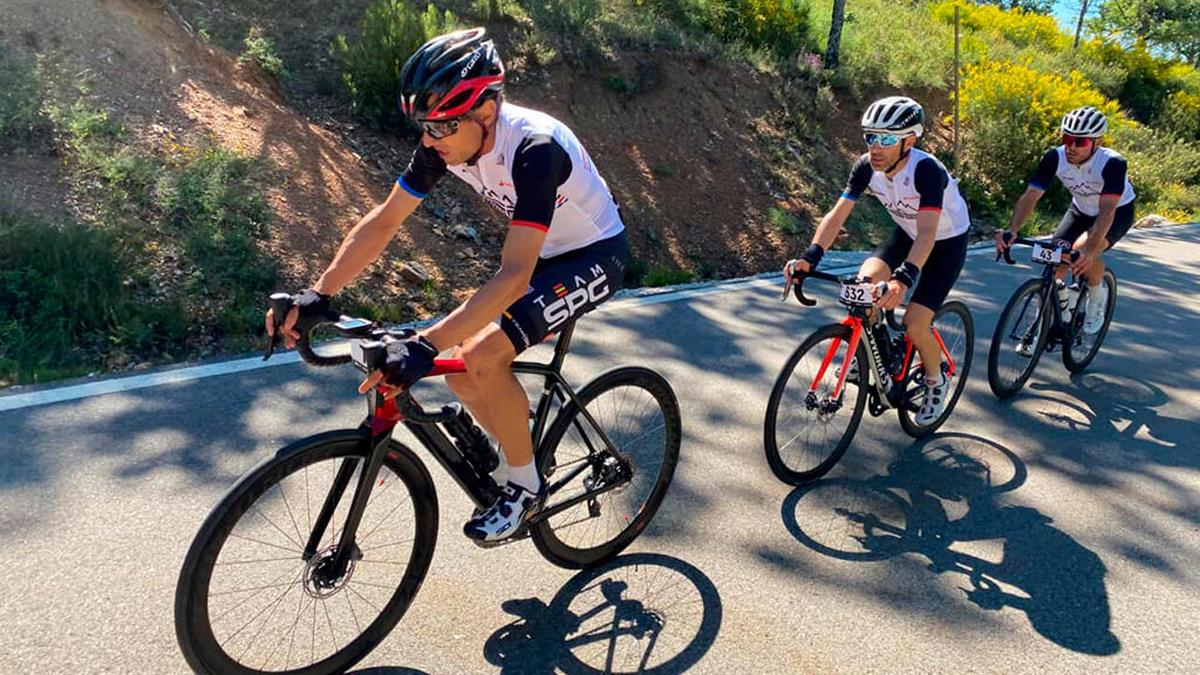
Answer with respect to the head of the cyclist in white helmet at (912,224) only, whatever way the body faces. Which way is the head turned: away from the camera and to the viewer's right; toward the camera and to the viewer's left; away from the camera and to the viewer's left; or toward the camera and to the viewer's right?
toward the camera and to the viewer's left

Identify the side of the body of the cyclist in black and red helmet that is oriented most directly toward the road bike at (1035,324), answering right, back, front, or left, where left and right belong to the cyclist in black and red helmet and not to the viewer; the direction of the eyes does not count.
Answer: back

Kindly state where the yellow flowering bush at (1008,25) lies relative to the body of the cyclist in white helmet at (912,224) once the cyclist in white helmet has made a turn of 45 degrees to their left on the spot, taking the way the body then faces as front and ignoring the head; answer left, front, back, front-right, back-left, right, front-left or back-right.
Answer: back

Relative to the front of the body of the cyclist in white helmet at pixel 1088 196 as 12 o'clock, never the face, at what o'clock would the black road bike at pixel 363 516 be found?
The black road bike is roughly at 11 o'clock from the cyclist in white helmet.

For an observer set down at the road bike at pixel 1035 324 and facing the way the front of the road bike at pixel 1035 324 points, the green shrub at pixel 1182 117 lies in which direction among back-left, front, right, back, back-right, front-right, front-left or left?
back-right

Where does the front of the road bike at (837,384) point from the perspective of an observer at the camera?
facing the viewer and to the left of the viewer

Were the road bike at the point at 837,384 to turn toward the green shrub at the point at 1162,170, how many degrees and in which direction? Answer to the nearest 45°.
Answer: approximately 135° to its right

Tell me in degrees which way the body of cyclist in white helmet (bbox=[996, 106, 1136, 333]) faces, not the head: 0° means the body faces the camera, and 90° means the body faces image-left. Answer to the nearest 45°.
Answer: approximately 45°

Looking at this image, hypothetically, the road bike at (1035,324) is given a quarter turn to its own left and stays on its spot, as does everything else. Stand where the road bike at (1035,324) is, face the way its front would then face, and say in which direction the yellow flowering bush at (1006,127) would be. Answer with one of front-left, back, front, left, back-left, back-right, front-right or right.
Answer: back-left

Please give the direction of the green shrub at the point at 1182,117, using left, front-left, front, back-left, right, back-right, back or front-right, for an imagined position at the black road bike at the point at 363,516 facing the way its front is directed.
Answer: back

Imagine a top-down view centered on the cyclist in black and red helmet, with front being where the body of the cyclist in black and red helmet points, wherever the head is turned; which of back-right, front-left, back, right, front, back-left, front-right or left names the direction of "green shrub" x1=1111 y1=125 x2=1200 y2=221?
back

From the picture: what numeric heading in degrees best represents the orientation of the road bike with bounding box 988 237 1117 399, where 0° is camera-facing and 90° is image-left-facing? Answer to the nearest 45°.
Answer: approximately 45°

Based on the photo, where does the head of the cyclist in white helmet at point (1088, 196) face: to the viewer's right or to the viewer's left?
to the viewer's left

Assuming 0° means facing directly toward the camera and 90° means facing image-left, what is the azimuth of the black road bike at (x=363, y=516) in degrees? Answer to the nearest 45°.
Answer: approximately 45°

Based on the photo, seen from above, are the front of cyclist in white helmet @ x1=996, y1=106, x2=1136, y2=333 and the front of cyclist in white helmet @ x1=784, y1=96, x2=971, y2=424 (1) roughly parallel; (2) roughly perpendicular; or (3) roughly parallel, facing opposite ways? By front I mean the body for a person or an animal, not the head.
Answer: roughly parallel

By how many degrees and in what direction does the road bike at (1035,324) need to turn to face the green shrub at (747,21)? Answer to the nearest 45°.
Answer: approximately 90° to its right

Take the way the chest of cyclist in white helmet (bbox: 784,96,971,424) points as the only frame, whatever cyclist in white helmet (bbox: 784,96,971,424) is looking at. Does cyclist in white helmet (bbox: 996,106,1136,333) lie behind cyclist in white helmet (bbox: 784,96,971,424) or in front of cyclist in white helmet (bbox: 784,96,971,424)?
behind
